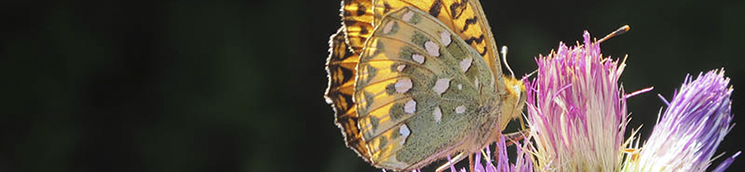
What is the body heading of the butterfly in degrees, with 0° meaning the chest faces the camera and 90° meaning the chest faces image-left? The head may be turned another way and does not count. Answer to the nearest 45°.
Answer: approximately 270°

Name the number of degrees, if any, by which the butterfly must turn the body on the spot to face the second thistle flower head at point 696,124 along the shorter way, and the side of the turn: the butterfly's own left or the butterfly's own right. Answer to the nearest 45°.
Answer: approximately 45° to the butterfly's own right

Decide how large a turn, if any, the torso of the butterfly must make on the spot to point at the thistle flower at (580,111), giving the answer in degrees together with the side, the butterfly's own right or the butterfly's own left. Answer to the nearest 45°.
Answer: approximately 45° to the butterfly's own right
